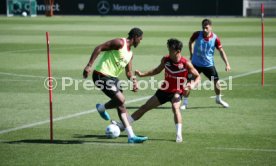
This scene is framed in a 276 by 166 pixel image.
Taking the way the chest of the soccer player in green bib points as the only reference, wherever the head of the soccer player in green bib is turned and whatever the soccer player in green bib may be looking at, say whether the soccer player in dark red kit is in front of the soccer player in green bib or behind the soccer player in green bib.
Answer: in front

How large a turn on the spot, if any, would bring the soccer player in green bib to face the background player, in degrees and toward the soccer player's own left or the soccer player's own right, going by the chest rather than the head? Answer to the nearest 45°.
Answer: approximately 45° to the soccer player's own left

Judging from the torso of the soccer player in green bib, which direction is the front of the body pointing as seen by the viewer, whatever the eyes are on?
to the viewer's right

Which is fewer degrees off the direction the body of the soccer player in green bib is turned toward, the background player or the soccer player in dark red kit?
the soccer player in dark red kit

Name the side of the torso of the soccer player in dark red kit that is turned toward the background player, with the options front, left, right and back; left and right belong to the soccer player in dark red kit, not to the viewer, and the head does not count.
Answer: back
